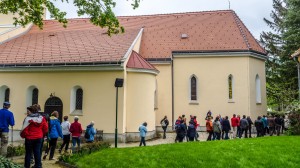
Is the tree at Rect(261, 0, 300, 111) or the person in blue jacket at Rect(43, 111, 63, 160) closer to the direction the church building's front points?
the person in blue jacket

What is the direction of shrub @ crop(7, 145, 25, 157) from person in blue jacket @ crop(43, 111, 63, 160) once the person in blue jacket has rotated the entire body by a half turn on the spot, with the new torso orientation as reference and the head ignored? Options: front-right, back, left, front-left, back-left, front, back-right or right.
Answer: right

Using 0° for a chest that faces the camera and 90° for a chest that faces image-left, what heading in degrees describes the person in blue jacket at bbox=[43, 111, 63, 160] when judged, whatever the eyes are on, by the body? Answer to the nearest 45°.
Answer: approximately 225°

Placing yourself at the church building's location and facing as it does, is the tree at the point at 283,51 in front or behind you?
behind

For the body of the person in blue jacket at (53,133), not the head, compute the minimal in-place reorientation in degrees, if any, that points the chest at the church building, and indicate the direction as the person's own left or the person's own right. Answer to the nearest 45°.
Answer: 0° — they already face it

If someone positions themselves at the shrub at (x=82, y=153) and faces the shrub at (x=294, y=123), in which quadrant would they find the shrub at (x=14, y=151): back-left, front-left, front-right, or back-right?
back-left
